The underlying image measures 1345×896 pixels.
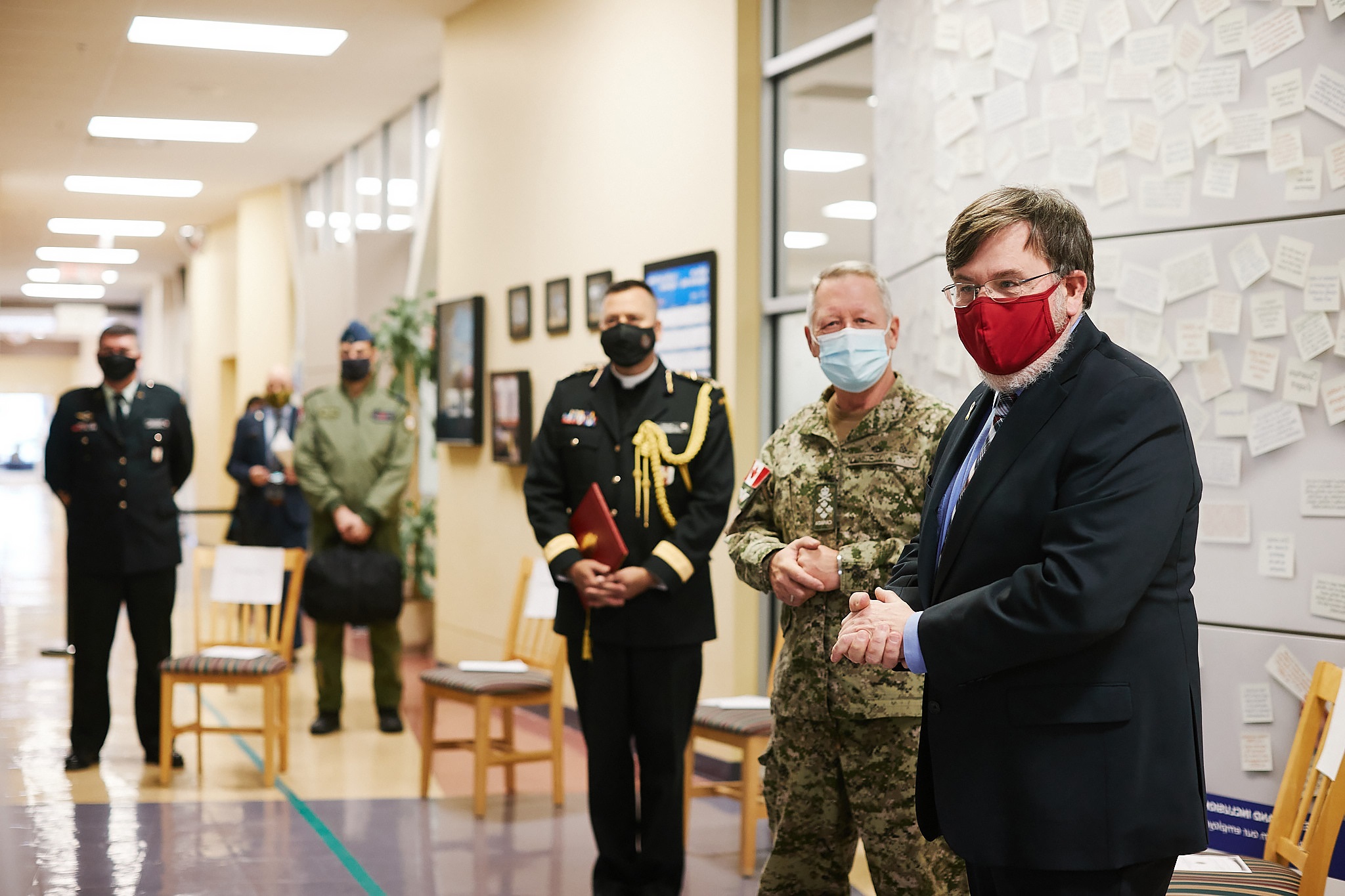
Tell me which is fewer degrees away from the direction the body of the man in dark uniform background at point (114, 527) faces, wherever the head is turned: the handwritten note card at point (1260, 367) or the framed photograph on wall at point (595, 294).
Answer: the handwritten note card

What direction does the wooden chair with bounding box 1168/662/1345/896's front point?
to the viewer's left

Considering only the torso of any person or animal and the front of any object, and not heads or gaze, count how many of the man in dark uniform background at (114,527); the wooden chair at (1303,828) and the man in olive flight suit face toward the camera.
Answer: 2

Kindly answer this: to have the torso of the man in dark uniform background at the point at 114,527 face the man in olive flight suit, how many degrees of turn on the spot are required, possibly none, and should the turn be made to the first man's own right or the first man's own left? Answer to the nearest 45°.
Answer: approximately 135° to the first man's own left
